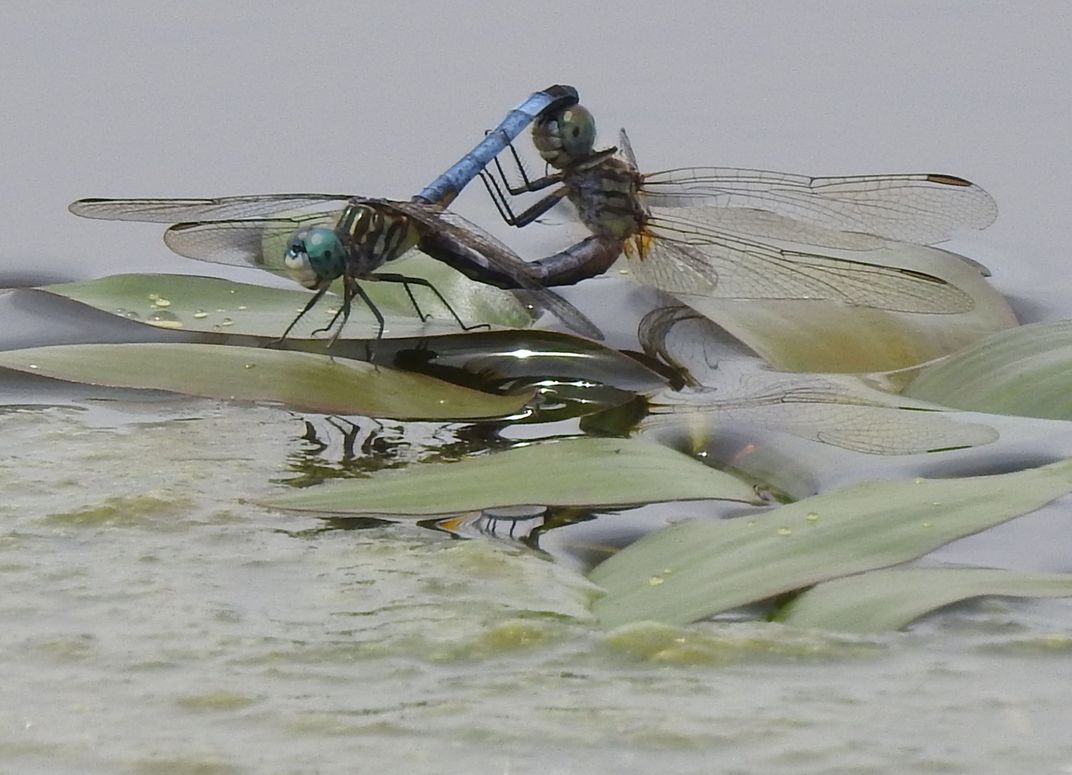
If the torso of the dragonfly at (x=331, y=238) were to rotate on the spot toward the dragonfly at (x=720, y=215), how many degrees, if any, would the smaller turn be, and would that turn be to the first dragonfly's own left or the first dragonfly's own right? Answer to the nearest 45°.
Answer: approximately 135° to the first dragonfly's own left

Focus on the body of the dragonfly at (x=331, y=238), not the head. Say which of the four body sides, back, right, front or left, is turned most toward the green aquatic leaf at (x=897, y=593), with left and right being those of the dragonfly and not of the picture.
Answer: left

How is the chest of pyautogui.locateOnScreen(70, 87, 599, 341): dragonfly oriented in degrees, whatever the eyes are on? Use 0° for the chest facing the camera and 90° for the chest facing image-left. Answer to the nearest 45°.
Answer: approximately 45°

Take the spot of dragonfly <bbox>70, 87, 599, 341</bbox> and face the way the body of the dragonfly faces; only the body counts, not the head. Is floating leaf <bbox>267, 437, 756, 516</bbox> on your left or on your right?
on your left

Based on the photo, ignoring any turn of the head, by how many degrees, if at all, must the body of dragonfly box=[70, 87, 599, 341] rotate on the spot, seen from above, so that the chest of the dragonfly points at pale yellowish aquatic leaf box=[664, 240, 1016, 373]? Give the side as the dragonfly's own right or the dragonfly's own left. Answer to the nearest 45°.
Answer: approximately 135° to the dragonfly's own left

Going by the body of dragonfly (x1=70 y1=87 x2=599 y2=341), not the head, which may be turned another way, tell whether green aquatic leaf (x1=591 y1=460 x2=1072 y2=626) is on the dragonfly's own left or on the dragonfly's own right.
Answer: on the dragonfly's own left
